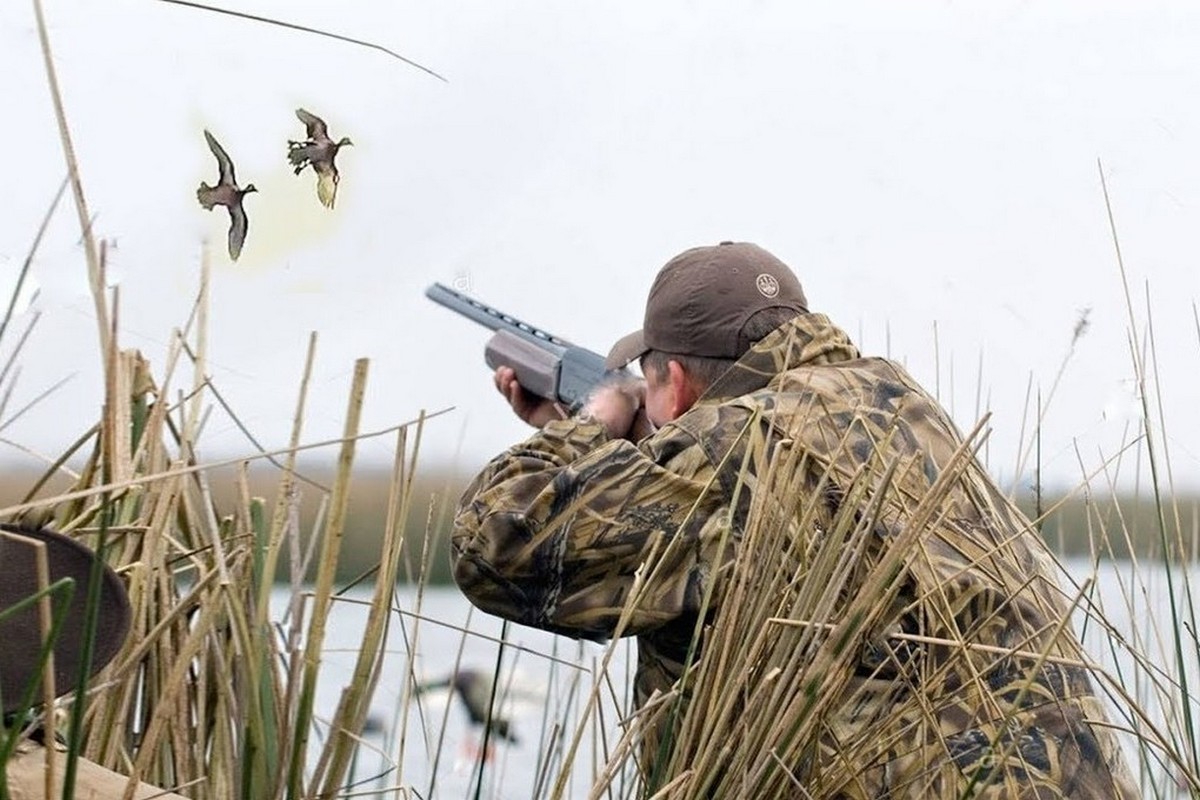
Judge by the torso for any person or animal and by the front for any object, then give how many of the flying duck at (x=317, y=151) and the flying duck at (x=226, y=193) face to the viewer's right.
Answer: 2

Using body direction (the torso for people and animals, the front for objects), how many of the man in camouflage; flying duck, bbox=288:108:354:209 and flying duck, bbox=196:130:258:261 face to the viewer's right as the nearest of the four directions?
2

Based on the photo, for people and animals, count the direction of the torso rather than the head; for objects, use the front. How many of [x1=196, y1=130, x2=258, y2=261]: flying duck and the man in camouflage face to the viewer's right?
1

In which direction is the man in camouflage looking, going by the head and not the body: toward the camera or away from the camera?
away from the camera

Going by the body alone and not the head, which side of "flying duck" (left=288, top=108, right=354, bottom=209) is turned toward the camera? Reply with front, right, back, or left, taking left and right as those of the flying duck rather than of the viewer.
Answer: right

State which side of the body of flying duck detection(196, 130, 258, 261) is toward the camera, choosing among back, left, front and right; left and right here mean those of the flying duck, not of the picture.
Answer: right

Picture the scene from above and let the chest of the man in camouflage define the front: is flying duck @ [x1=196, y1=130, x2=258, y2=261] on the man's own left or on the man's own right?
on the man's own left

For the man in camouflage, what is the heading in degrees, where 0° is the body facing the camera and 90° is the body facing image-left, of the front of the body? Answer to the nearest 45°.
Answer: approximately 135°
